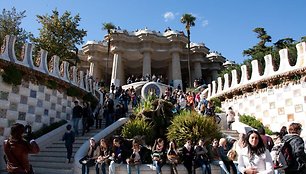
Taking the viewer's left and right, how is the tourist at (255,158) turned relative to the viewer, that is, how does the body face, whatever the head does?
facing the viewer

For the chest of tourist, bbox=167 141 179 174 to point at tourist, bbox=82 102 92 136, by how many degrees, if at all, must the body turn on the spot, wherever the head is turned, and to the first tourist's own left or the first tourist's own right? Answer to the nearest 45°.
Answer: approximately 135° to the first tourist's own right

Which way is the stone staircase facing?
toward the camera

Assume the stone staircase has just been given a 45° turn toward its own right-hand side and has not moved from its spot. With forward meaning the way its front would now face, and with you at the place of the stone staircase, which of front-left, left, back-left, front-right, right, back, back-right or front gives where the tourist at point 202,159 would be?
left

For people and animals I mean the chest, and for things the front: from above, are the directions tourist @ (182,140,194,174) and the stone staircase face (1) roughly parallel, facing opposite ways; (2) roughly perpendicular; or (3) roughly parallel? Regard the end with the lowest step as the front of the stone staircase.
roughly parallel

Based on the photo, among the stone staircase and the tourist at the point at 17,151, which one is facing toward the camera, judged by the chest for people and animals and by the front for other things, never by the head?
the stone staircase

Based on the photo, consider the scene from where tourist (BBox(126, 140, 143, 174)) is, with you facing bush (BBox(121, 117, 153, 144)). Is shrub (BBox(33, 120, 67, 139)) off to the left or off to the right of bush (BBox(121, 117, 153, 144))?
left

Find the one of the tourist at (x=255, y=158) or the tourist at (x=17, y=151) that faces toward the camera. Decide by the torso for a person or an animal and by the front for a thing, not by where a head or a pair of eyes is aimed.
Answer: the tourist at (x=255, y=158)

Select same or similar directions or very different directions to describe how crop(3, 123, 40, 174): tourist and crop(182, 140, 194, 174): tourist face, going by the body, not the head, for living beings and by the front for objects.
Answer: very different directions

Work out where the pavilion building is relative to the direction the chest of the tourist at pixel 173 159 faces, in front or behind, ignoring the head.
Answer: behind

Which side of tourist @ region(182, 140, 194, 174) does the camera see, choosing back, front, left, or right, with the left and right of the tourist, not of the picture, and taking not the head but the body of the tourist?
front

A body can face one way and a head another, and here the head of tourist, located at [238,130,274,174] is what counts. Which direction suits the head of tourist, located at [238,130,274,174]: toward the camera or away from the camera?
toward the camera
